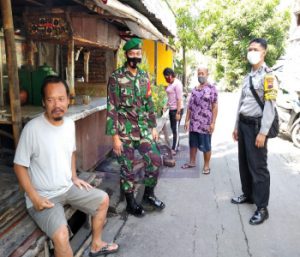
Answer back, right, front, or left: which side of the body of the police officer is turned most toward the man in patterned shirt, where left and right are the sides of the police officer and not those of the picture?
right

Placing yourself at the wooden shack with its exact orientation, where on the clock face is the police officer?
The police officer is roughly at 11 o'clock from the wooden shack.

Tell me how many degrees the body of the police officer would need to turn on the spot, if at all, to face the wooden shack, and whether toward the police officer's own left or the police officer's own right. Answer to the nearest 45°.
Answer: approximately 45° to the police officer's own right

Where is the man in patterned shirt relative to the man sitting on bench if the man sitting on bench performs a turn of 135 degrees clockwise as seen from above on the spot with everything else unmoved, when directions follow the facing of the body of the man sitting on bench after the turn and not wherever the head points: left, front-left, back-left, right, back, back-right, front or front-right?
back-right

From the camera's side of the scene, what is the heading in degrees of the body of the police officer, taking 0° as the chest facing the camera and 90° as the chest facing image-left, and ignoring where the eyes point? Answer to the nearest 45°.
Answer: approximately 45°

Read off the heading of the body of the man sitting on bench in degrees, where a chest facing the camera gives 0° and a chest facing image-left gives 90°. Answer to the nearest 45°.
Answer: approximately 315°

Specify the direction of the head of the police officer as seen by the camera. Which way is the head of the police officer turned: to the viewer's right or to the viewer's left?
to the viewer's left

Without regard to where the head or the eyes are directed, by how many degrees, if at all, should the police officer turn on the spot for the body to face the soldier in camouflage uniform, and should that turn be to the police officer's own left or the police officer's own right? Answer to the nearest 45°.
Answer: approximately 45° to the police officer's own right

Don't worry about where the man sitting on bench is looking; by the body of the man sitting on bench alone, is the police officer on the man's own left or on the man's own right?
on the man's own left
